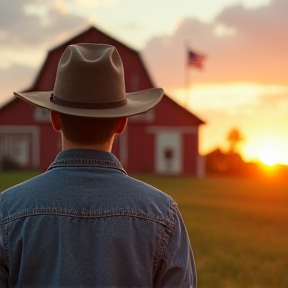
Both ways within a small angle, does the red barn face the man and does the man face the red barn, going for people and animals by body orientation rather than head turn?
yes

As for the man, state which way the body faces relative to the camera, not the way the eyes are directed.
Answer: away from the camera

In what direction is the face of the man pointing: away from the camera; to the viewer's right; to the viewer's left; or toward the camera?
away from the camera

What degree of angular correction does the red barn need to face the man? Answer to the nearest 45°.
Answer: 0° — it already faces them

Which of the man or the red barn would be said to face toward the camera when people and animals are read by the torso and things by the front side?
the red barn

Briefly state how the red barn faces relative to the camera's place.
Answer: facing the viewer

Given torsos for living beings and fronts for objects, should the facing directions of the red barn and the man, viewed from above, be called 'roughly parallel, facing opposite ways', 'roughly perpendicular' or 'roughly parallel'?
roughly parallel, facing opposite ways

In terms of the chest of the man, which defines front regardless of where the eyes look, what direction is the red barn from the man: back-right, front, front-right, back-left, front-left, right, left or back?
front

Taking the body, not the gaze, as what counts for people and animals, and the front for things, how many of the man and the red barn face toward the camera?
1
